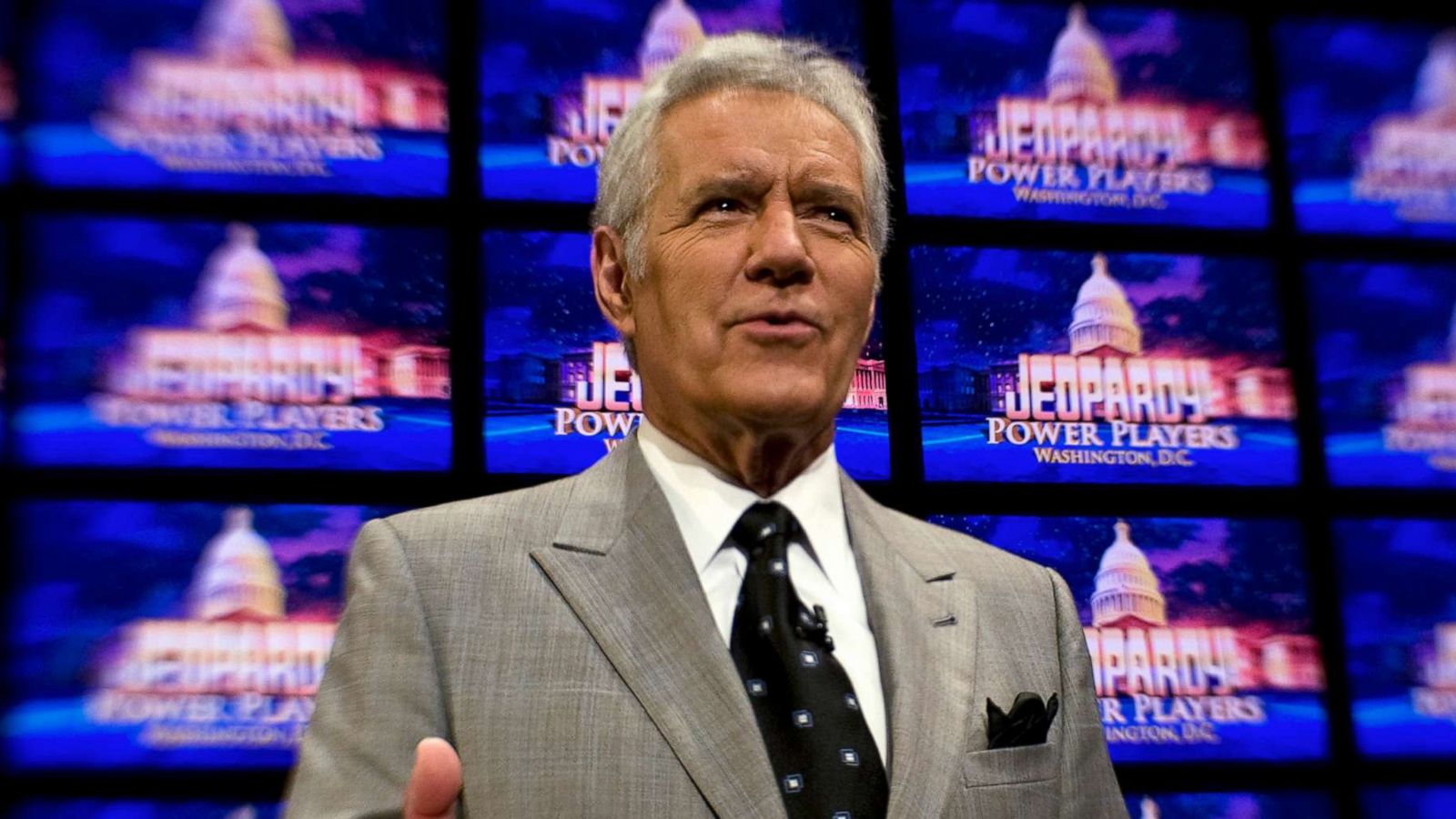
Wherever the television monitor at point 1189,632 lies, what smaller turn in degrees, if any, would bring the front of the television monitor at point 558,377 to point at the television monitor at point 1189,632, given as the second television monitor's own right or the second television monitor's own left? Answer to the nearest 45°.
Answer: approximately 90° to the second television monitor's own left

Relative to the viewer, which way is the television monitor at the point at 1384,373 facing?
toward the camera

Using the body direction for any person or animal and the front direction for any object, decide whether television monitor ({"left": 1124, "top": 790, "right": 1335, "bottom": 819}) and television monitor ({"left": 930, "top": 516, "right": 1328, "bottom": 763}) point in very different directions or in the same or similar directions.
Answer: same or similar directions

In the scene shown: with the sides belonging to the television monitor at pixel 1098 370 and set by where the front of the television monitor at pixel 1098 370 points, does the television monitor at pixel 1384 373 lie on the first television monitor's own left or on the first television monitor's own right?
on the first television monitor's own left

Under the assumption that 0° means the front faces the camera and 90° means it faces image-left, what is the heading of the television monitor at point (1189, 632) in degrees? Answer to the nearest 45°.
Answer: approximately 0°

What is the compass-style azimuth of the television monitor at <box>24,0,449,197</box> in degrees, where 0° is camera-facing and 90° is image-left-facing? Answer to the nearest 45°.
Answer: approximately 0°

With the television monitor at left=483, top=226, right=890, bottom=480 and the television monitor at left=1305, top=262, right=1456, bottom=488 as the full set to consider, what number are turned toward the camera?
2

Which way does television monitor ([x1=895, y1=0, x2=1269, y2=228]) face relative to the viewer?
toward the camera

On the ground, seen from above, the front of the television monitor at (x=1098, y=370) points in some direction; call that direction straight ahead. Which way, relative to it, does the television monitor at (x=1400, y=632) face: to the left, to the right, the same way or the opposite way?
the same way

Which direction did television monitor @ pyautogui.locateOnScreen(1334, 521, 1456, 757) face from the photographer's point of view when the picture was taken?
facing the viewer

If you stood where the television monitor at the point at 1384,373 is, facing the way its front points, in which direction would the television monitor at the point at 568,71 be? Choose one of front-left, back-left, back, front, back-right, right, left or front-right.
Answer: front-right

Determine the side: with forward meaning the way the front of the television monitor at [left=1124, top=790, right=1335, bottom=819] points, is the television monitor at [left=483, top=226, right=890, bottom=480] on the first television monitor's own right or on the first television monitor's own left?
on the first television monitor's own right
